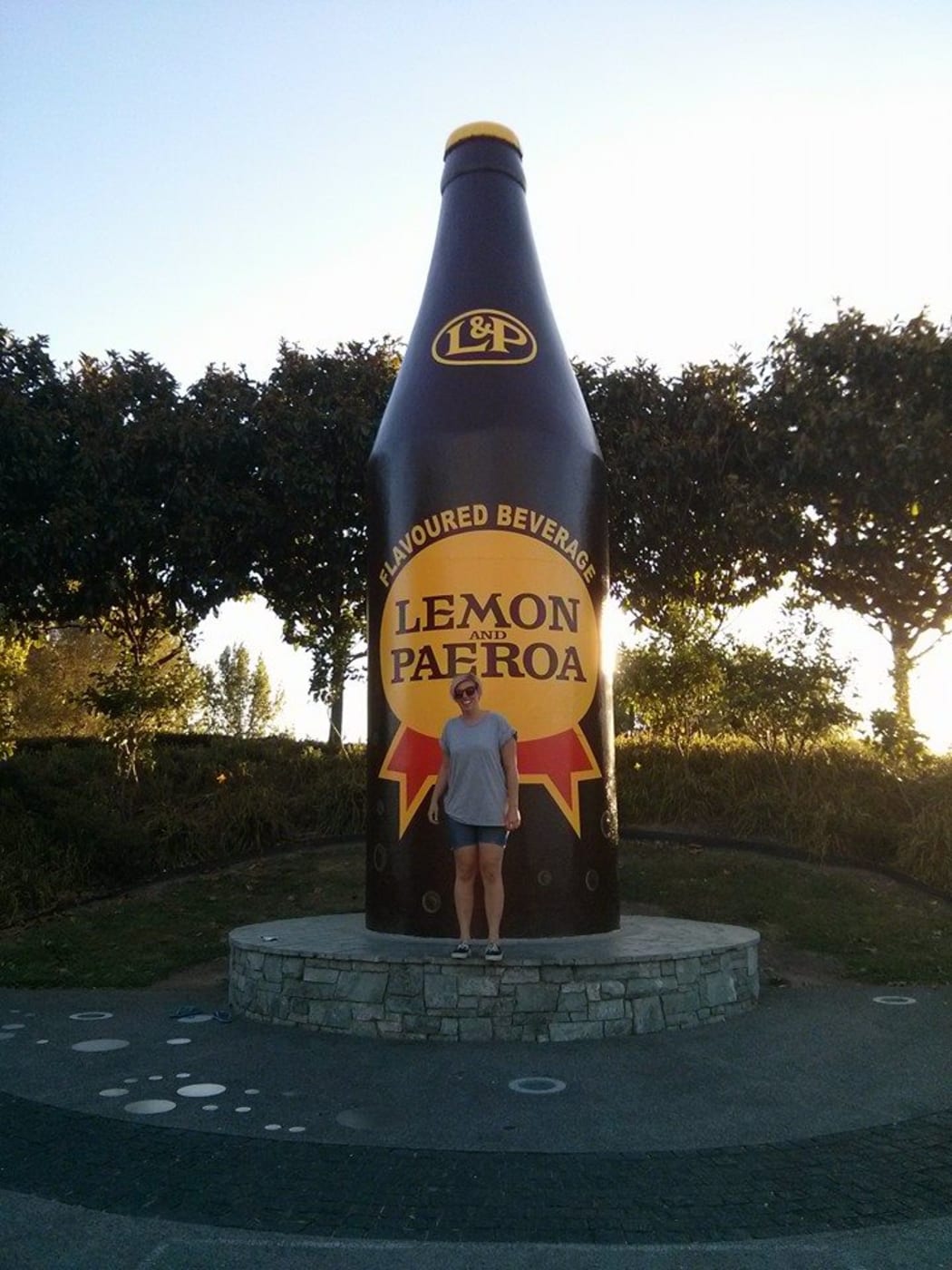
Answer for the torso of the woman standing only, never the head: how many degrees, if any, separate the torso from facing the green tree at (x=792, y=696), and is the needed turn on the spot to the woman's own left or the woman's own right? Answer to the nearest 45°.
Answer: approximately 135° to the woman's own left

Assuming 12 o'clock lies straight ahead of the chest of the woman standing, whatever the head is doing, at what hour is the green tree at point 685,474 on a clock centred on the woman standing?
The green tree is roughly at 7 o'clock from the woman standing.

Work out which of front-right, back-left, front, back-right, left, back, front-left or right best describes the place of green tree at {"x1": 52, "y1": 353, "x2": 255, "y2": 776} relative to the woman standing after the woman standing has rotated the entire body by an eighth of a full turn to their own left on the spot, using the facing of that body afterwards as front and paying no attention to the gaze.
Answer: back

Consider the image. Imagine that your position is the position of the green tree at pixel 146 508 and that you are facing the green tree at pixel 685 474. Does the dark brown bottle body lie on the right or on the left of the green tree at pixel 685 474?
right

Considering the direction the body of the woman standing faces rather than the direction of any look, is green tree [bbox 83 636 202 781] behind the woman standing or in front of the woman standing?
behind

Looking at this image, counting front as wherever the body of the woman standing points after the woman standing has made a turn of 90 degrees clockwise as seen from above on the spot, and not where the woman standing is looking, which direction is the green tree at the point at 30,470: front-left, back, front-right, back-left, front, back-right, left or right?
front-right

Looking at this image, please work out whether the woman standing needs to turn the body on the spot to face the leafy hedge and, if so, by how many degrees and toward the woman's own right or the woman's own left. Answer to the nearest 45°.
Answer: approximately 180°

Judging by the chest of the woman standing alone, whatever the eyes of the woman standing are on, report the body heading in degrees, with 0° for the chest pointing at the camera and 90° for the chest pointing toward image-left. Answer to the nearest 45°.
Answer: approximately 0°
